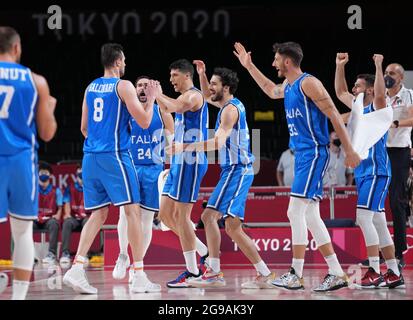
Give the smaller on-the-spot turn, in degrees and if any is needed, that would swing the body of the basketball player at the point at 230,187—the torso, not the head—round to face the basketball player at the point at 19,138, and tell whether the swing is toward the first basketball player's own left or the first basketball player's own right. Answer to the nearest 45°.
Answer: approximately 45° to the first basketball player's own left

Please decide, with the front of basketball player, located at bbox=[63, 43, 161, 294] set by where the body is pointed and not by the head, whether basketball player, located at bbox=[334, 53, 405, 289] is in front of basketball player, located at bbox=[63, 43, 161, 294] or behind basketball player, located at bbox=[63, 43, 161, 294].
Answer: in front

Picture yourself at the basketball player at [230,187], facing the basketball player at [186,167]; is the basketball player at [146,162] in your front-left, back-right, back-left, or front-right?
front-right

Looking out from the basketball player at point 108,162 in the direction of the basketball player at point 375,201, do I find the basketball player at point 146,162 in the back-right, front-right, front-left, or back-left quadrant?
front-left

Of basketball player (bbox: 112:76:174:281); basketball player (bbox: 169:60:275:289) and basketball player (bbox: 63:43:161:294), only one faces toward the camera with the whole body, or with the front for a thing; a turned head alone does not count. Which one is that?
basketball player (bbox: 112:76:174:281)

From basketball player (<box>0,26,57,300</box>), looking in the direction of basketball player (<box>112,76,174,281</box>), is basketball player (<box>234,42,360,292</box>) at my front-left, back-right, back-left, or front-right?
front-right

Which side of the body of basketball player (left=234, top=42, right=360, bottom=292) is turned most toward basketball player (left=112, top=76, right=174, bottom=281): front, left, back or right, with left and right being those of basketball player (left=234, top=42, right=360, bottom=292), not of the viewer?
right

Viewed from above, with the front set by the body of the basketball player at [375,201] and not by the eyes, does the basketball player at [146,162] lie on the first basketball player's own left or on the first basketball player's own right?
on the first basketball player's own right

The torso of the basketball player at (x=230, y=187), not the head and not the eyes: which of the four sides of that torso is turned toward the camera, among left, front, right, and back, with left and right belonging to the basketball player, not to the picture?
left

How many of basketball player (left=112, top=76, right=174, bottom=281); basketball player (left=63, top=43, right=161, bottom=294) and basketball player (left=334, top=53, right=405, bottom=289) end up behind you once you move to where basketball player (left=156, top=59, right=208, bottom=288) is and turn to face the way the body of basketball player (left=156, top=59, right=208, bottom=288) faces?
1

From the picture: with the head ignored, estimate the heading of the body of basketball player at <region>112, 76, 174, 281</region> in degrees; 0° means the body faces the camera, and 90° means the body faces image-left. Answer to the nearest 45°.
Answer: approximately 0°

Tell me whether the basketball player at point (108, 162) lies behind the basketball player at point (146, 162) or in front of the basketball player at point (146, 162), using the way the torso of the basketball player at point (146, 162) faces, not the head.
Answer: in front

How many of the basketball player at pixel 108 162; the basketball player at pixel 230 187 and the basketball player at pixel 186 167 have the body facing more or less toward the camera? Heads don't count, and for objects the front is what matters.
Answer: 0

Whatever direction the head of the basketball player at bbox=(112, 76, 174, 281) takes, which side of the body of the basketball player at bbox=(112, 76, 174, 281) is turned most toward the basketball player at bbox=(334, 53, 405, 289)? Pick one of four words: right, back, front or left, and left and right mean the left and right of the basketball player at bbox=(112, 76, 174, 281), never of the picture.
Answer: left

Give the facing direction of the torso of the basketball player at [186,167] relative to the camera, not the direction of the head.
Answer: to the viewer's left
